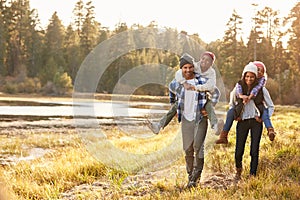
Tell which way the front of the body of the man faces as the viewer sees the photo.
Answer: toward the camera

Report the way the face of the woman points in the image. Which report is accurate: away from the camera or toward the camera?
toward the camera

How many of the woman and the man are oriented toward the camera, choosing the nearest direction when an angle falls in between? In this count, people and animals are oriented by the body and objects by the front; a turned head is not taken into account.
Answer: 2

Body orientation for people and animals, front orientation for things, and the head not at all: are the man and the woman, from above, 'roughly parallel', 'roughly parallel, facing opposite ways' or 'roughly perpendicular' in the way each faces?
roughly parallel

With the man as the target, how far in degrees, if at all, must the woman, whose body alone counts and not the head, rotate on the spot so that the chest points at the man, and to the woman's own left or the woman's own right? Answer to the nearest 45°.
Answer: approximately 45° to the woman's own right

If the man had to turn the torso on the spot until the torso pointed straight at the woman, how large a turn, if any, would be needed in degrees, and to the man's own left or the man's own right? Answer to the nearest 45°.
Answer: approximately 90° to the man's own left
